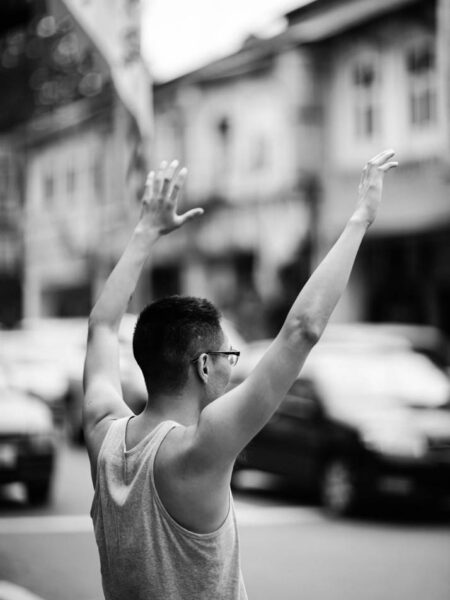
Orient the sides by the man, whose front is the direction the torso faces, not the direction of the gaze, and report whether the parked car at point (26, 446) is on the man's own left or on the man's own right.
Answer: on the man's own left

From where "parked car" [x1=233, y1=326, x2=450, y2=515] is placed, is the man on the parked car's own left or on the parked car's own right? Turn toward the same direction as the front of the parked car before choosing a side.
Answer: on the parked car's own right

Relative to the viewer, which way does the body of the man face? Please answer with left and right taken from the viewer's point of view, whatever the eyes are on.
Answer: facing away from the viewer and to the right of the viewer

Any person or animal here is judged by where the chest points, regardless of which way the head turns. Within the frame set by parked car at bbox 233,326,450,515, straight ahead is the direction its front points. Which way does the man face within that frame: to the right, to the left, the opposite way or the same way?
to the left

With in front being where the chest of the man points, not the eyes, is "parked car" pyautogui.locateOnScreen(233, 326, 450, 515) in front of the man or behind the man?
in front

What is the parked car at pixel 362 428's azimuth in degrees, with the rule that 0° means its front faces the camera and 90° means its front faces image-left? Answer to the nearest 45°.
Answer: approximately 315°

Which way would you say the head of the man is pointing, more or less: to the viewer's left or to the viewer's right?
to the viewer's right
